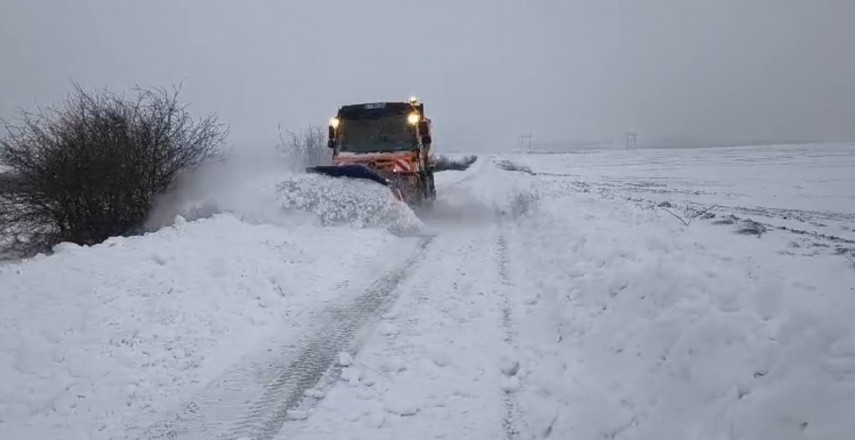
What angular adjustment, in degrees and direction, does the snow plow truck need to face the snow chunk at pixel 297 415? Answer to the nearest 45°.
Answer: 0° — it already faces it

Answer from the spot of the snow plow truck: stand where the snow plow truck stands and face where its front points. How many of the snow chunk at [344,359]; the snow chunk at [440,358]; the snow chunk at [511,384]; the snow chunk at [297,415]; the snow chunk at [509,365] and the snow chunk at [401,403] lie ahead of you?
6

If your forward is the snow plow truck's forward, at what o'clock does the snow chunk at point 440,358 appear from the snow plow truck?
The snow chunk is roughly at 12 o'clock from the snow plow truck.

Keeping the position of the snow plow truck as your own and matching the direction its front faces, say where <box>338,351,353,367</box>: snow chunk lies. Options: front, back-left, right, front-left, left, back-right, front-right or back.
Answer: front

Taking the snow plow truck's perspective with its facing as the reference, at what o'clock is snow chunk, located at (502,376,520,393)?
The snow chunk is roughly at 12 o'clock from the snow plow truck.

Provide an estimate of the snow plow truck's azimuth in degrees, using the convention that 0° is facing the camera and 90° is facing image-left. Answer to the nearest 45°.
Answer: approximately 0°

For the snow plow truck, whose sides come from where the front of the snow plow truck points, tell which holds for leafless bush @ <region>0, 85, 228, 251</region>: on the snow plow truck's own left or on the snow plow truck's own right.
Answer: on the snow plow truck's own right

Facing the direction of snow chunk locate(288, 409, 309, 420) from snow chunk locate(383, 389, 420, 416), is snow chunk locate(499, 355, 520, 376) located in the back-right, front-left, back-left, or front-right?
back-right

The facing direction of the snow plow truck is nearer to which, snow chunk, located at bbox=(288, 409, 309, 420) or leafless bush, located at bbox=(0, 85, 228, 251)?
the snow chunk

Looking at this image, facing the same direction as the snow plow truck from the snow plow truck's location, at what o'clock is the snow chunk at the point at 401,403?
The snow chunk is roughly at 12 o'clock from the snow plow truck.

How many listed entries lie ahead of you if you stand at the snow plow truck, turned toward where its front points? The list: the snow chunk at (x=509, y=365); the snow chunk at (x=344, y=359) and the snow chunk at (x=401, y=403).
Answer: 3

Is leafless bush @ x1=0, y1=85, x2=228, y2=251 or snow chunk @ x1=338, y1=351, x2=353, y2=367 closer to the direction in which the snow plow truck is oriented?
the snow chunk
